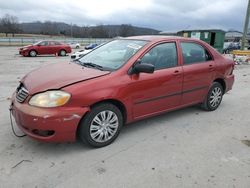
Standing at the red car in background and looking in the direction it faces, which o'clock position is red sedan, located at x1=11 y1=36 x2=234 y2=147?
The red sedan is roughly at 9 o'clock from the red car in background.

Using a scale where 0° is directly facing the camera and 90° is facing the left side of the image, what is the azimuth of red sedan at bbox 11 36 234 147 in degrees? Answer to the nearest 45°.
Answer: approximately 45°

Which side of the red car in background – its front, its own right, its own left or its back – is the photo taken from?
left

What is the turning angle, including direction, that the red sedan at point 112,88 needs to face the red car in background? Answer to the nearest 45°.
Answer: approximately 135° to its right
